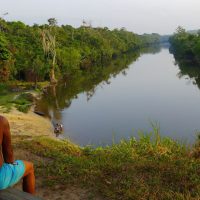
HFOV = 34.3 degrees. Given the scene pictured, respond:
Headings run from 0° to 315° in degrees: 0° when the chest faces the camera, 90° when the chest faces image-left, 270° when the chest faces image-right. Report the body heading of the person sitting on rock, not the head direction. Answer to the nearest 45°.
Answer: approximately 225°
